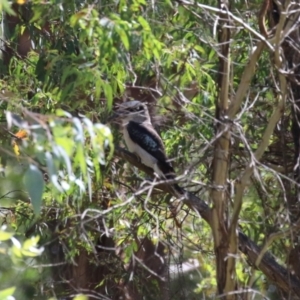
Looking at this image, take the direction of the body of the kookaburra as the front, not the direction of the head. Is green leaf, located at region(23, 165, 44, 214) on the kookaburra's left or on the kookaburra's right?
on the kookaburra's left

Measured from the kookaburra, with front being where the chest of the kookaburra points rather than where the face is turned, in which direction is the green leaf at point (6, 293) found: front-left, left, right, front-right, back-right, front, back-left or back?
left

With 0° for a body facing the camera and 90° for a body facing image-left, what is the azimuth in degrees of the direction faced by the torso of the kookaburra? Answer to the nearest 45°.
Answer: approximately 90°
